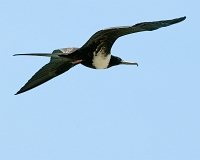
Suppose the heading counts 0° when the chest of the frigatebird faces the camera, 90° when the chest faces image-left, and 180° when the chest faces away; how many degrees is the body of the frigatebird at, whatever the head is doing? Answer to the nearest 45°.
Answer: approximately 270°
